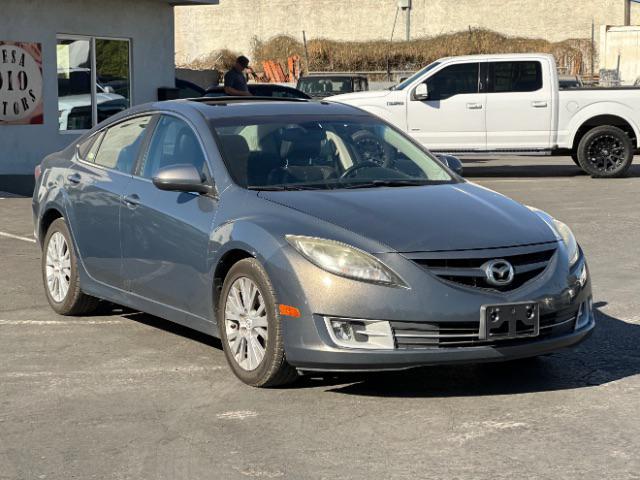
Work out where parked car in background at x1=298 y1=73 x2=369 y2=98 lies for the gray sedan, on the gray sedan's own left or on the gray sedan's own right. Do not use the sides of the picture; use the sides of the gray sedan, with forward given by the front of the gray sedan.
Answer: on the gray sedan's own left

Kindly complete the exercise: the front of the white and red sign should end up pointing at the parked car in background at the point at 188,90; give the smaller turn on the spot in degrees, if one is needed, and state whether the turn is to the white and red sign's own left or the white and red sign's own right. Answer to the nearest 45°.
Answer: approximately 135° to the white and red sign's own left

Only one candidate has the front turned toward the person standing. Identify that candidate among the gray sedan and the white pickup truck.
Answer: the white pickup truck

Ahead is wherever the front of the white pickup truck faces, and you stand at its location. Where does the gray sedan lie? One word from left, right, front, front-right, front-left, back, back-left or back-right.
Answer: left

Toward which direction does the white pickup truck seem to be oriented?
to the viewer's left

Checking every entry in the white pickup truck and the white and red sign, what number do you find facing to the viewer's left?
1

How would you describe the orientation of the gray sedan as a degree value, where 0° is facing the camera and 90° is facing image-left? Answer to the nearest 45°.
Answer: approximately 315°

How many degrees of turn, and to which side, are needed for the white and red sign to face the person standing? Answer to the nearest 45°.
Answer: approximately 90° to its left

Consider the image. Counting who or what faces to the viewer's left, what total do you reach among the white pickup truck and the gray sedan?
1

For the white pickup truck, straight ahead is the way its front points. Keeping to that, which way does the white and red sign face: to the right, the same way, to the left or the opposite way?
to the left

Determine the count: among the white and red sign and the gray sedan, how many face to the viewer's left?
0

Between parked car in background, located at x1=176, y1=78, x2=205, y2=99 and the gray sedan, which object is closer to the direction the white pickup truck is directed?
the parked car in background

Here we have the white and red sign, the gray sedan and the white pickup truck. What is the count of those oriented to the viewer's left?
1

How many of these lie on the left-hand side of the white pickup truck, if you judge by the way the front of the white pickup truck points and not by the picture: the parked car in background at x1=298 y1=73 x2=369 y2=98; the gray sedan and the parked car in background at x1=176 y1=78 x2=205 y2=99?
1

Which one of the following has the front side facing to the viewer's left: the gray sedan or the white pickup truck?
the white pickup truck
